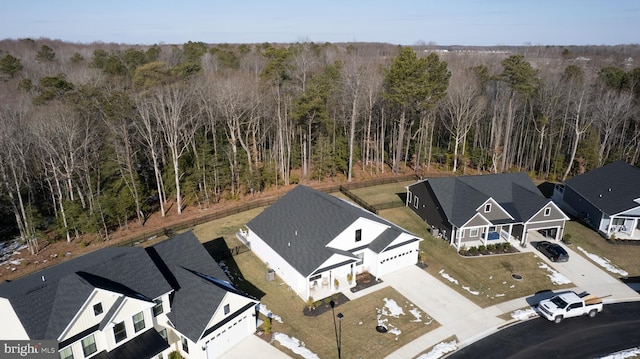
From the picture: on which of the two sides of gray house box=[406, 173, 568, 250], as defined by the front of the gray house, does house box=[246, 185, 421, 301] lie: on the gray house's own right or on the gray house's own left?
on the gray house's own right

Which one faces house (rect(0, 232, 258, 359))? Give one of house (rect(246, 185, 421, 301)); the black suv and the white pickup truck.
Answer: the white pickup truck

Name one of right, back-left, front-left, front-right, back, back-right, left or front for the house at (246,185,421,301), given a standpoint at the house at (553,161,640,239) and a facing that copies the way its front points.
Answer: right

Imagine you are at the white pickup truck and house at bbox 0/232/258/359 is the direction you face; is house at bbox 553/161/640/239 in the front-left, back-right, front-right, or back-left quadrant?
back-right

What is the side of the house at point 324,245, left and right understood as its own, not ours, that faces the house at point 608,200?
left

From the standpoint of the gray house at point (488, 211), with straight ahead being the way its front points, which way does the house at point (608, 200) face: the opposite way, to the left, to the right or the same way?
the same way

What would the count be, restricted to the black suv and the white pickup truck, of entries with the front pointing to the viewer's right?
0

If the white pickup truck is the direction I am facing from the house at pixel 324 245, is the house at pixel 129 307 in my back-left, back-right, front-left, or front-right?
back-right

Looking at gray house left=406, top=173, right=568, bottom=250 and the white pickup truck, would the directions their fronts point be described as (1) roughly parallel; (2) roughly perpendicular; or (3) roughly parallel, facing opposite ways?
roughly perpendicular

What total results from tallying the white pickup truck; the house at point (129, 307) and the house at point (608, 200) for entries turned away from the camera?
0

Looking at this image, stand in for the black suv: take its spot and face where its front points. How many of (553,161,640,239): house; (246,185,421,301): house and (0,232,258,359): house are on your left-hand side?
2

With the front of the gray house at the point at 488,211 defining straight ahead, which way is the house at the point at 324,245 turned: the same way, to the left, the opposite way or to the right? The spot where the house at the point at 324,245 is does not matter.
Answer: the same way

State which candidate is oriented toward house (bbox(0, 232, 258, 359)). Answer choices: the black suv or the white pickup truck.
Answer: the white pickup truck

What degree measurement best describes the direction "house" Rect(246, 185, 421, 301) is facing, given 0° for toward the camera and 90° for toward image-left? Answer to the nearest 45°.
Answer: approximately 315°

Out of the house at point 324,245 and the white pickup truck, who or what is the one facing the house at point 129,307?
the white pickup truck

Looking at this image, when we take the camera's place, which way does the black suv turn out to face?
facing away from the viewer and to the left of the viewer

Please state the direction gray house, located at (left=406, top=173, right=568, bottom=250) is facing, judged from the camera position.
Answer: facing the viewer and to the right of the viewer

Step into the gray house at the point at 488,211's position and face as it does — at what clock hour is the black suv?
The black suv is roughly at 11 o'clock from the gray house.
